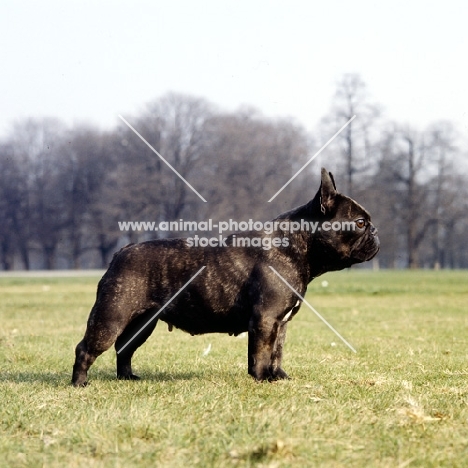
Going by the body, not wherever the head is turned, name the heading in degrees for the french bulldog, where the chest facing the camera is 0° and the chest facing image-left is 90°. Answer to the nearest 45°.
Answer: approximately 270°
